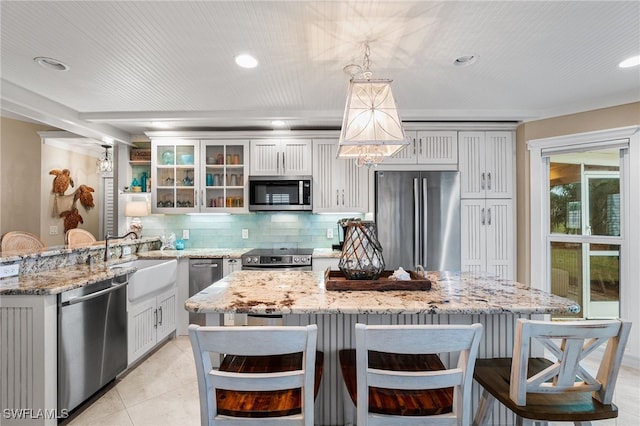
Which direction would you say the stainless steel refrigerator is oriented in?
toward the camera

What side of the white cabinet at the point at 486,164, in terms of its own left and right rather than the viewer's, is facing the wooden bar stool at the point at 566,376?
front

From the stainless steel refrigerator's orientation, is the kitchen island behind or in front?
in front

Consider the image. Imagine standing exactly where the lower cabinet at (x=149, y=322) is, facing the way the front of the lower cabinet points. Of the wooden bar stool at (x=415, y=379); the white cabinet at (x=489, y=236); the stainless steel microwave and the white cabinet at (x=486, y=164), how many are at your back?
0

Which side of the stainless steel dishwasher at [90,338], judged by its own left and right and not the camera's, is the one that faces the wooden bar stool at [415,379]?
front

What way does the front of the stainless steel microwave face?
toward the camera

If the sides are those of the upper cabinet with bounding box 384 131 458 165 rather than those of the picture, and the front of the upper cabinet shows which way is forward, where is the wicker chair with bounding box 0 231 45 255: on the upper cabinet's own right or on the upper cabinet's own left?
on the upper cabinet's own right

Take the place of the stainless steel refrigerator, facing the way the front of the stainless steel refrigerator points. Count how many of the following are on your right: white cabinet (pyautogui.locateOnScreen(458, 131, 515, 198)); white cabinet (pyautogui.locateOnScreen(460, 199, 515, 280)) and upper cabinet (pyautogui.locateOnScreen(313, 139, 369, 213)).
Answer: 1

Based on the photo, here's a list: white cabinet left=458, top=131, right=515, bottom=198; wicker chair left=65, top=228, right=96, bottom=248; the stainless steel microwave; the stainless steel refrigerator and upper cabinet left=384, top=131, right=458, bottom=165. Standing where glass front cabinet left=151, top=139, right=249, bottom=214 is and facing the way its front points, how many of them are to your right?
1

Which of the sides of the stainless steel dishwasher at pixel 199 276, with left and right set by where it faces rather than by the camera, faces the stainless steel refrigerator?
left

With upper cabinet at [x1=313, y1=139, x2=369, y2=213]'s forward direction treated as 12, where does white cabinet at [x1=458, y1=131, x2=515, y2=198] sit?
The white cabinet is roughly at 9 o'clock from the upper cabinet.

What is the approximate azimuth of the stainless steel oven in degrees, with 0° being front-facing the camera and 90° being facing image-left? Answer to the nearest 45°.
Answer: approximately 0°

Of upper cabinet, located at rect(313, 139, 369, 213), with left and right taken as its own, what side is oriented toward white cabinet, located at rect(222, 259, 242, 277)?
right

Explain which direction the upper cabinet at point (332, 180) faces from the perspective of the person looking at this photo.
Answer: facing the viewer

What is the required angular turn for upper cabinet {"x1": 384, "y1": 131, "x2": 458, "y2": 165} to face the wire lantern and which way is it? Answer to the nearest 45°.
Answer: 0° — it already faces it

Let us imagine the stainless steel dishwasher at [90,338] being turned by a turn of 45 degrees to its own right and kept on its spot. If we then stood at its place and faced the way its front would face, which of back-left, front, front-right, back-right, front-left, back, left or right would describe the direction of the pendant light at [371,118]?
front-left

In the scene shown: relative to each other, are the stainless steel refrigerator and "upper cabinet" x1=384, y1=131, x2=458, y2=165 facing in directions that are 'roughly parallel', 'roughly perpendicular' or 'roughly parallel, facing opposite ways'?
roughly parallel

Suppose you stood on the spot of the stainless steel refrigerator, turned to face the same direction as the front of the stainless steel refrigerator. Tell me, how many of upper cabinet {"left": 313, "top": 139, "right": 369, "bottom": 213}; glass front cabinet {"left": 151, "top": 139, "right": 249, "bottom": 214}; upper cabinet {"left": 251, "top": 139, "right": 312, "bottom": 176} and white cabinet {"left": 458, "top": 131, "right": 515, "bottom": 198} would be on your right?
3

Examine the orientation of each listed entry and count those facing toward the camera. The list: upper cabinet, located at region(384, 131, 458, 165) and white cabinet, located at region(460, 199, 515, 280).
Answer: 2
